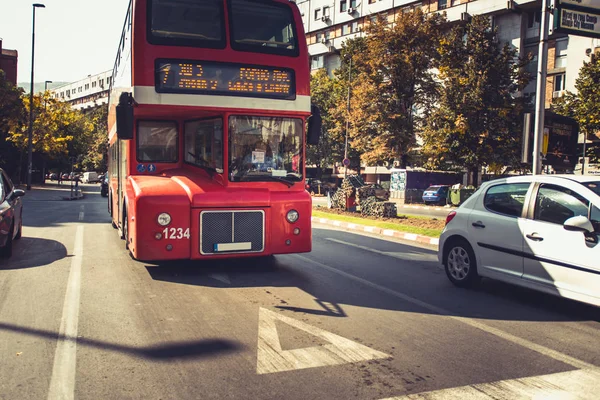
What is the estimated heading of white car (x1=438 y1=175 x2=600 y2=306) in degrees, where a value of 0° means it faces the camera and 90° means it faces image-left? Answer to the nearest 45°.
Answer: approximately 315°

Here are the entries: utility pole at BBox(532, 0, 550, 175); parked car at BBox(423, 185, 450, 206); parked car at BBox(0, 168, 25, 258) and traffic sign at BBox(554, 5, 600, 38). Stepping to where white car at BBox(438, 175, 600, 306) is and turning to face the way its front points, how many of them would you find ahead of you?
0

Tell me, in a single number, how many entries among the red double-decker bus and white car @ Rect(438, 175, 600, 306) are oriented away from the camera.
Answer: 0

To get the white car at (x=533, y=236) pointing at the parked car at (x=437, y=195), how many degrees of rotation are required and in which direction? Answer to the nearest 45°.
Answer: approximately 135° to its left

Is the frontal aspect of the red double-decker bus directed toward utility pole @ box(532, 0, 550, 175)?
no

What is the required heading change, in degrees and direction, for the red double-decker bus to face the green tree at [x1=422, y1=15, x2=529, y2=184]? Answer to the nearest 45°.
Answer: approximately 135° to its left

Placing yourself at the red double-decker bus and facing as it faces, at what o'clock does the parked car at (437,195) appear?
The parked car is roughly at 7 o'clock from the red double-decker bus.

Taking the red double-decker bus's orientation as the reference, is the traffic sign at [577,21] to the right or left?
on its left

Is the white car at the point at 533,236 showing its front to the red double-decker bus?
no

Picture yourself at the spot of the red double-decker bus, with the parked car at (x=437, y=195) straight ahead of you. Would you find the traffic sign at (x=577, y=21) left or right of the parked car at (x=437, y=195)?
right

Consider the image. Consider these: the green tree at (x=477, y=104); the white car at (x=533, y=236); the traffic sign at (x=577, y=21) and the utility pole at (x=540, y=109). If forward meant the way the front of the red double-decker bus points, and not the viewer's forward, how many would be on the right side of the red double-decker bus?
0

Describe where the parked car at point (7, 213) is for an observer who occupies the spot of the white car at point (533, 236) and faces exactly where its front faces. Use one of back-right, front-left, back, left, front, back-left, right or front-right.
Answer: back-right

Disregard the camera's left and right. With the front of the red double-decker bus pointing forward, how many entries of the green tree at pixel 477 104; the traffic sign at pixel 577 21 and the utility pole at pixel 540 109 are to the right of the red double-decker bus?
0

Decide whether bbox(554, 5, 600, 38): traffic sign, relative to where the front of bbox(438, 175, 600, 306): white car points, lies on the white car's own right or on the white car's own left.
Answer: on the white car's own left

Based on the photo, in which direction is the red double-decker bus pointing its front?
toward the camera
